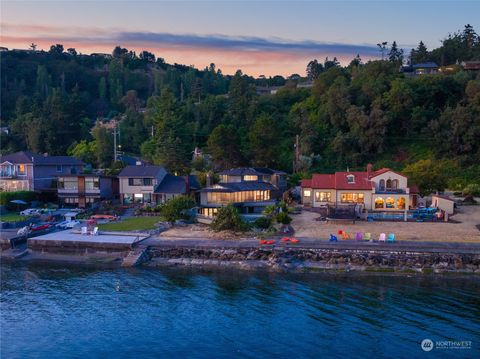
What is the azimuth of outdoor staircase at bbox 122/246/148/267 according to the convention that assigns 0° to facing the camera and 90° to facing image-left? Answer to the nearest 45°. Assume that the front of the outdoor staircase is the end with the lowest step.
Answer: approximately 45°

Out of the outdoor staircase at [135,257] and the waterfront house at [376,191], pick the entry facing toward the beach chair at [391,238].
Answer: the waterfront house

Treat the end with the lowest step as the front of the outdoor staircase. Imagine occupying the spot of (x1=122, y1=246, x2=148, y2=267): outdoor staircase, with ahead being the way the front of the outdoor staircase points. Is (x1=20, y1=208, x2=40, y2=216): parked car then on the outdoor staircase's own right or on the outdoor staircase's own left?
on the outdoor staircase's own right

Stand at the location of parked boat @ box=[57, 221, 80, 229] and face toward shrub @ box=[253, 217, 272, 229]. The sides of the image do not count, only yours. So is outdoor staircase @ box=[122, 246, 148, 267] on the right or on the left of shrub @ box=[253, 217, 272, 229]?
right

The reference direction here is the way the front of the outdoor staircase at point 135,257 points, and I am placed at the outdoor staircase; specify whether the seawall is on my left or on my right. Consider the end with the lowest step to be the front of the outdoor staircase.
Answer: on my left

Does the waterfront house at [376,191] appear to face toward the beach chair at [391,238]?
yes

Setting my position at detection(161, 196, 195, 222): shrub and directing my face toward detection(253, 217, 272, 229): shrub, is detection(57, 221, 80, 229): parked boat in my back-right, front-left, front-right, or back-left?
back-right

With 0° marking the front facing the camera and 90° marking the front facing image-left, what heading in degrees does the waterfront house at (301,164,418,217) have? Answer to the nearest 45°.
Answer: approximately 0°

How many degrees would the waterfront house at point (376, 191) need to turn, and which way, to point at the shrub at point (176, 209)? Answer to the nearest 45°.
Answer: approximately 45° to its right
